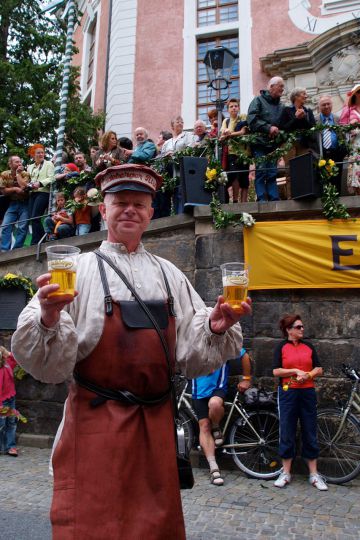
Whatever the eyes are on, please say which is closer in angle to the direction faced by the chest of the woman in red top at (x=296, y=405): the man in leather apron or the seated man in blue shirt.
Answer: the man in leather apron

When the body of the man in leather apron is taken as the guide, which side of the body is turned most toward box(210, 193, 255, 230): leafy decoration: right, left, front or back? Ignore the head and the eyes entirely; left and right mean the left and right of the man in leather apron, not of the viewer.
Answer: back

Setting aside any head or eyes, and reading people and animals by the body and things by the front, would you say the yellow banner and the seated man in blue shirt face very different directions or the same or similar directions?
same or similar directions

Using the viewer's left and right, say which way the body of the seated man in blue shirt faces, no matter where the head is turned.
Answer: facing the viewer

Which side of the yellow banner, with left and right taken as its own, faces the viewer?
front

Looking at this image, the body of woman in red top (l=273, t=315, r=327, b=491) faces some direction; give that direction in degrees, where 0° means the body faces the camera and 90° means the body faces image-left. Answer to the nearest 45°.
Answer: approximately 0°

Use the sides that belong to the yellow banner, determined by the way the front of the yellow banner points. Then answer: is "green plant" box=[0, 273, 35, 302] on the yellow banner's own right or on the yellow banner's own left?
on the yellow banner's own right
